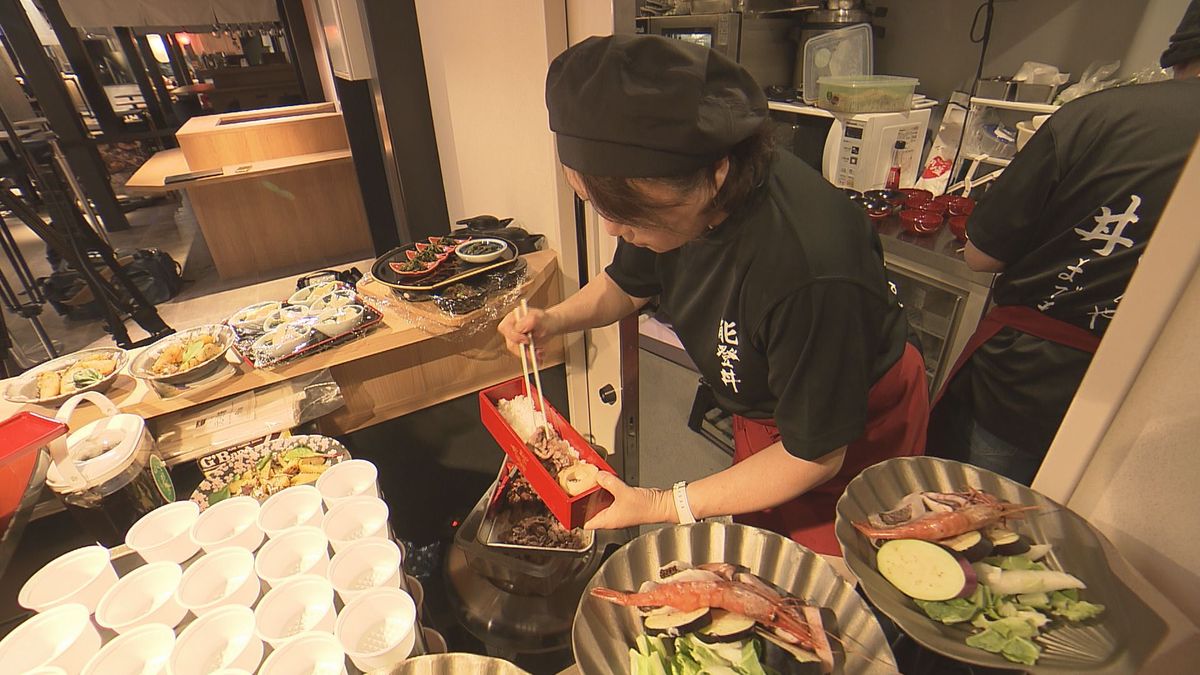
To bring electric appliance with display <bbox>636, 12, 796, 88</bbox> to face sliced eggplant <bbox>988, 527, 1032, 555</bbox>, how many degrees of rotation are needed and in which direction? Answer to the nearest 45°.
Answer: approximately 45° to its left

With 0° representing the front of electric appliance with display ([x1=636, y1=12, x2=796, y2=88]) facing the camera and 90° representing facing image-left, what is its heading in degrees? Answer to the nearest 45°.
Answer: approximately 45°

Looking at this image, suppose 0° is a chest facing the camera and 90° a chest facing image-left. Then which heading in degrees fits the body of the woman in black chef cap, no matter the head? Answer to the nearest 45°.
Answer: approximately 45°

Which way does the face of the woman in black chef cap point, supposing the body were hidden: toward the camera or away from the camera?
toward the camera

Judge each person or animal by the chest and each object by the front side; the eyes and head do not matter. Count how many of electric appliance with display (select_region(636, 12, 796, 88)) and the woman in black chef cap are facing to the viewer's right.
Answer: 0

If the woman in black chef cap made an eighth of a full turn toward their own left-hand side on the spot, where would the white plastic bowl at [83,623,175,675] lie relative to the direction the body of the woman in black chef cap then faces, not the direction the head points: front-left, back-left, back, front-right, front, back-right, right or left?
front-right

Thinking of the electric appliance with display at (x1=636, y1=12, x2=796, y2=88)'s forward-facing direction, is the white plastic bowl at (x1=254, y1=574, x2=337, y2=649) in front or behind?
in front

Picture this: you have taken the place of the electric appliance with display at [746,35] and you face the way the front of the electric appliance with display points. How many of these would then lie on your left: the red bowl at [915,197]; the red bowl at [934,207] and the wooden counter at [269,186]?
2

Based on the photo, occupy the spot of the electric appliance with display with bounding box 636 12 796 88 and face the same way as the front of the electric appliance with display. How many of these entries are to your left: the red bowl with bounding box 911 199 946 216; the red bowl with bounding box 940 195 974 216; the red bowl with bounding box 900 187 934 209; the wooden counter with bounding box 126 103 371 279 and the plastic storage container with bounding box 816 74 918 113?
4

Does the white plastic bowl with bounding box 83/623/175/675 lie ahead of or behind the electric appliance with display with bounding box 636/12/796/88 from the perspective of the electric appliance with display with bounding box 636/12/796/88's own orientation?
ahead

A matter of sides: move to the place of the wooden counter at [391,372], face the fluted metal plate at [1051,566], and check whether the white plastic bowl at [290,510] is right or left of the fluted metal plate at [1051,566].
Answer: right

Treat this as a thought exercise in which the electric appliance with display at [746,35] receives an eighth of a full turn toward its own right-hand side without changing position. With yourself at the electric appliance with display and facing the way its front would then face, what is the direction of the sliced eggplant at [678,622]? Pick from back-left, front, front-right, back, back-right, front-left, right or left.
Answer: left

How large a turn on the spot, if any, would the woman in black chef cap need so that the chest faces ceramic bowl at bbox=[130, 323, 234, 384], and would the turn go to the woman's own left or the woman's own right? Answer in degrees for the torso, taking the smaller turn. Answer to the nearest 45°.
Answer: approximately 45° to the woman's own right

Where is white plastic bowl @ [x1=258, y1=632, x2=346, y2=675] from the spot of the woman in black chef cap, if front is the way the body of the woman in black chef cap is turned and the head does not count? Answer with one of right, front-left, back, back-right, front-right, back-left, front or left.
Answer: front
